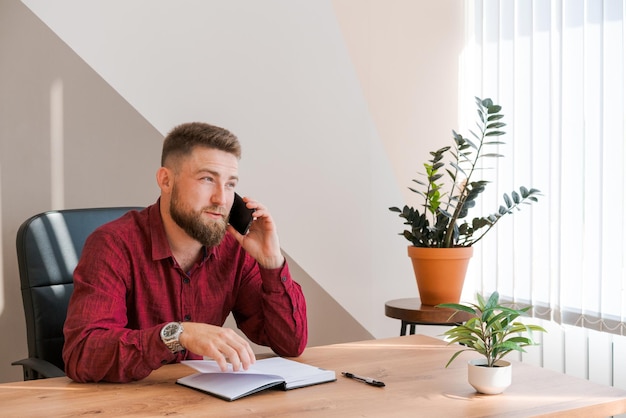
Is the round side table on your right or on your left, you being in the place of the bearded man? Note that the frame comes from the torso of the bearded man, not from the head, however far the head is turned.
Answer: on your left

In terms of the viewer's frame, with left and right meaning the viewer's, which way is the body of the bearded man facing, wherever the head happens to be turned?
facing the viewer and to the right of the viewer

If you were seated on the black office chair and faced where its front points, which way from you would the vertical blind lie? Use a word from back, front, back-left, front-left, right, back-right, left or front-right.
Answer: front-left

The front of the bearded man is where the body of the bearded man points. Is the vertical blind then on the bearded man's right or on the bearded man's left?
on the bearded man's left

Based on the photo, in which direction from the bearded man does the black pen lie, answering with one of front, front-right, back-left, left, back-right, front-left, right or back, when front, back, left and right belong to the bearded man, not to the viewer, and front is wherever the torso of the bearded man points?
front

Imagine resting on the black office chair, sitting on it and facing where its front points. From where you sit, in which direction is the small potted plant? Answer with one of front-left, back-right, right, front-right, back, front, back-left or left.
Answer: front

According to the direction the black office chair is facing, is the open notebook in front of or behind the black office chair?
in front
